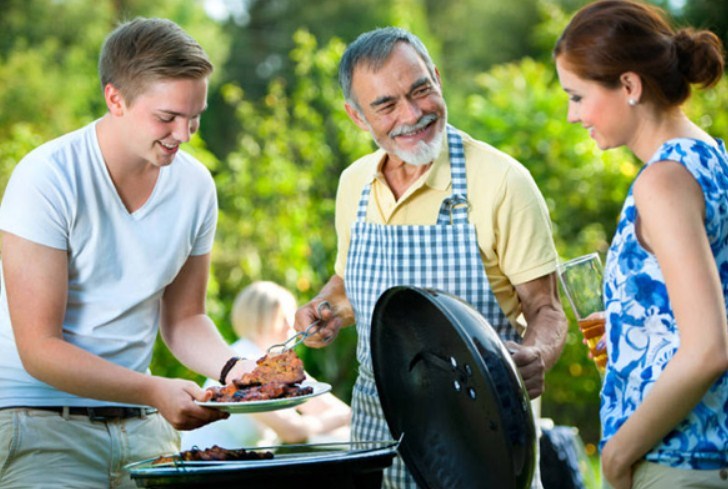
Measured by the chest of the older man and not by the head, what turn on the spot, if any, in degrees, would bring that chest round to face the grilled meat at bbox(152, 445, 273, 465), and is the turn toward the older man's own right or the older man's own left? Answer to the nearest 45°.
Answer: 0° — they already face it

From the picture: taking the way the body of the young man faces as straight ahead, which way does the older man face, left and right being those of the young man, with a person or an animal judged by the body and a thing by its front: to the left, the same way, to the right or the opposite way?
to the right

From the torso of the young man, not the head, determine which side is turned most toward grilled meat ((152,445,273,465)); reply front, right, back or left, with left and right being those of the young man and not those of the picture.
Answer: front

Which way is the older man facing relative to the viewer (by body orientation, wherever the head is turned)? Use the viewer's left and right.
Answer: facing the viewer and to the left of the viewer

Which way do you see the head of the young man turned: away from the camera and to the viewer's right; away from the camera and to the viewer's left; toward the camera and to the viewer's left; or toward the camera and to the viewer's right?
toward the camera and to the viewer's right

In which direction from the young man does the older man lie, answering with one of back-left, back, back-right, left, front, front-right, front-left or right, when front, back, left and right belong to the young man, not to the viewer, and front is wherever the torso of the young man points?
front-left

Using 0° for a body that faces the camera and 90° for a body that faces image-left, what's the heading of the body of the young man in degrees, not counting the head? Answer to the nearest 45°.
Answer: approximately 315°

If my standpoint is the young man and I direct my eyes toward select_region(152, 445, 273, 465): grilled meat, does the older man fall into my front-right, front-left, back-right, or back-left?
front-left

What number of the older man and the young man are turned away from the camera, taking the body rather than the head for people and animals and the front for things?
0
